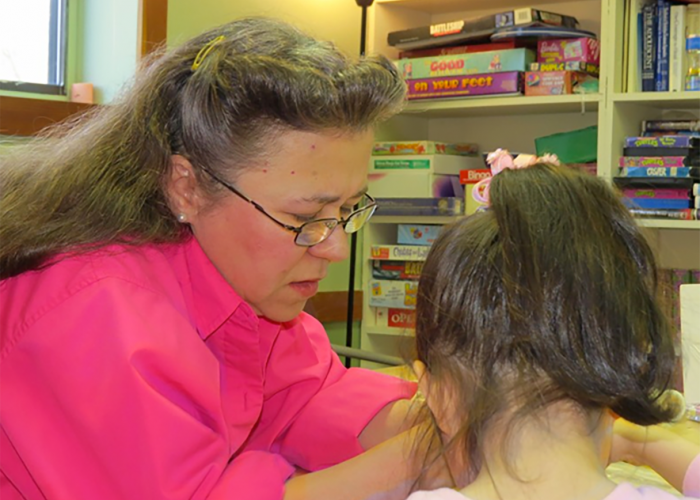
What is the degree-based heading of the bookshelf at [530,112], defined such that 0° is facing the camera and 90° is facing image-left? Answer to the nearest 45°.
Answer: approximately 0°

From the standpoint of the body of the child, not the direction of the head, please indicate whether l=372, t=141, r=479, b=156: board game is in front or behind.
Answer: in front

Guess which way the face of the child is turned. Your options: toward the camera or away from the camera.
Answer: away from the camera

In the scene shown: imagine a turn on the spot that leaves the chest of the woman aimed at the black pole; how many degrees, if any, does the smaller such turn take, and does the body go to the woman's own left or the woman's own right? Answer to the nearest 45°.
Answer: approximately 135° to the woman's own left

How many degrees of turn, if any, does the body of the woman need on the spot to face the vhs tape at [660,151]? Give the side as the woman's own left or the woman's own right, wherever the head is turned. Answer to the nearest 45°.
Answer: approximately 90° to the woman's own left

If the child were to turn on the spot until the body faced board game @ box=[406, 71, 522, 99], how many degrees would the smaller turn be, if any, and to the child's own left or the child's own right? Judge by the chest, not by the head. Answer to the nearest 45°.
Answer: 0° — they already face it

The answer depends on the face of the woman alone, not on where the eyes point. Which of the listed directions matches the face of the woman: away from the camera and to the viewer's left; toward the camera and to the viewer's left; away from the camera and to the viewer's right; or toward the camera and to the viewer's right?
toward the camera and to the viewer's right

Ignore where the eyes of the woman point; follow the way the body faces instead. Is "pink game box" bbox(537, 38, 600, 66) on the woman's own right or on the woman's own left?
on the woman's own left

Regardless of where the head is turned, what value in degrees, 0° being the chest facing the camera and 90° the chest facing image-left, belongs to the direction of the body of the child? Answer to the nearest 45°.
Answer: approximately 180°

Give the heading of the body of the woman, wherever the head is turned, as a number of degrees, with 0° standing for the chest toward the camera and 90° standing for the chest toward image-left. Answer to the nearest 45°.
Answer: approximately 315°
